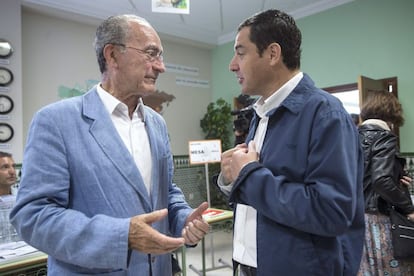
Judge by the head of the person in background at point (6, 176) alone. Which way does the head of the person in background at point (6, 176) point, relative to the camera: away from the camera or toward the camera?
toward the camera

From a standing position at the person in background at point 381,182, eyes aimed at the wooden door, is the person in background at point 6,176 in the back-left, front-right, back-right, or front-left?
back-left

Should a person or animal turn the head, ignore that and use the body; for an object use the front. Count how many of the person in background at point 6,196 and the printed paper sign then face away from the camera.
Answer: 0

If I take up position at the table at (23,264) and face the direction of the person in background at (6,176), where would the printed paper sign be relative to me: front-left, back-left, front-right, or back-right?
front-right

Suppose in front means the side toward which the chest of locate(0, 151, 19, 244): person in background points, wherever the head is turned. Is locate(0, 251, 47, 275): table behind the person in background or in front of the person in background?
in front

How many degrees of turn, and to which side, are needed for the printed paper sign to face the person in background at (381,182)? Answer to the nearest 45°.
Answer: approximately 45° to its left

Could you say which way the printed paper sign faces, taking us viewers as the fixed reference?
facing the viewer

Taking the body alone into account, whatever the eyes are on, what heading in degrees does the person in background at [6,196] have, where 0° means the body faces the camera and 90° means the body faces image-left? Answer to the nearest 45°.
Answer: approximately 315°
